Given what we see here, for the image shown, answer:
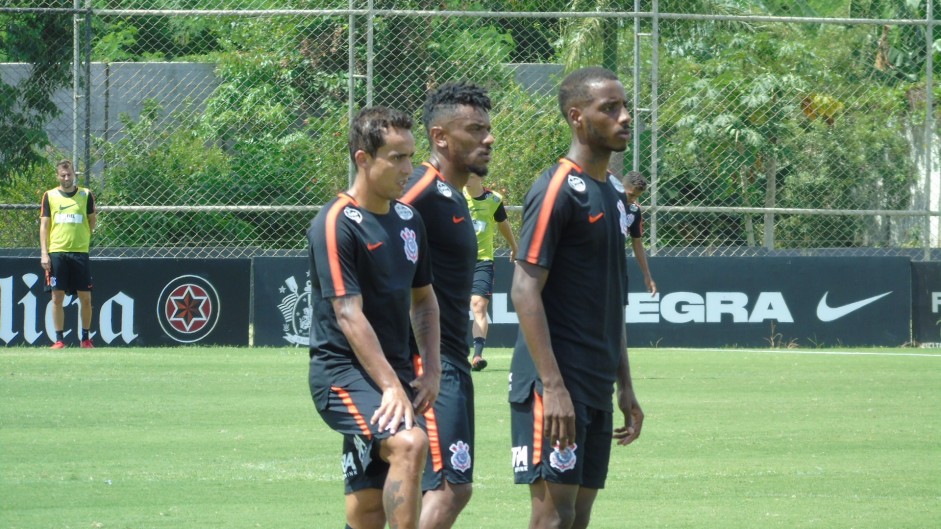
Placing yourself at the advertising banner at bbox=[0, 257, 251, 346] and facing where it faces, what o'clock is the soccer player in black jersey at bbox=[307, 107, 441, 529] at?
The soccer player in black jersey is roughly at 12 o'clock from the advertising banner.

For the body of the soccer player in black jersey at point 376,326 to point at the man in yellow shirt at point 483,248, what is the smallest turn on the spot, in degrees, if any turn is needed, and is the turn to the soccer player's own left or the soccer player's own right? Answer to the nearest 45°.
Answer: approximately 135° to the soccer player's own left

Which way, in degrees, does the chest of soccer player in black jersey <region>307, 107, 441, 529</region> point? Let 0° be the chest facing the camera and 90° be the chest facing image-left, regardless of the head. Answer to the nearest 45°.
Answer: approximately 315°

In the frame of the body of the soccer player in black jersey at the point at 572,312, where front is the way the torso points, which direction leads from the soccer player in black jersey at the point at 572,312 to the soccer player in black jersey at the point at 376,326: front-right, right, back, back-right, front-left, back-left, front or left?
back-right

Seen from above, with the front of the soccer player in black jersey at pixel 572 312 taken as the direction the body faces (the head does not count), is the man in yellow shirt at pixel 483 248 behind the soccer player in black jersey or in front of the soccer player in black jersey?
behind

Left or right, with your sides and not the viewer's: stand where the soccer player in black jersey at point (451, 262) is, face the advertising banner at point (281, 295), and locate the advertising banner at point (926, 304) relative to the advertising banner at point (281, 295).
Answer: right
